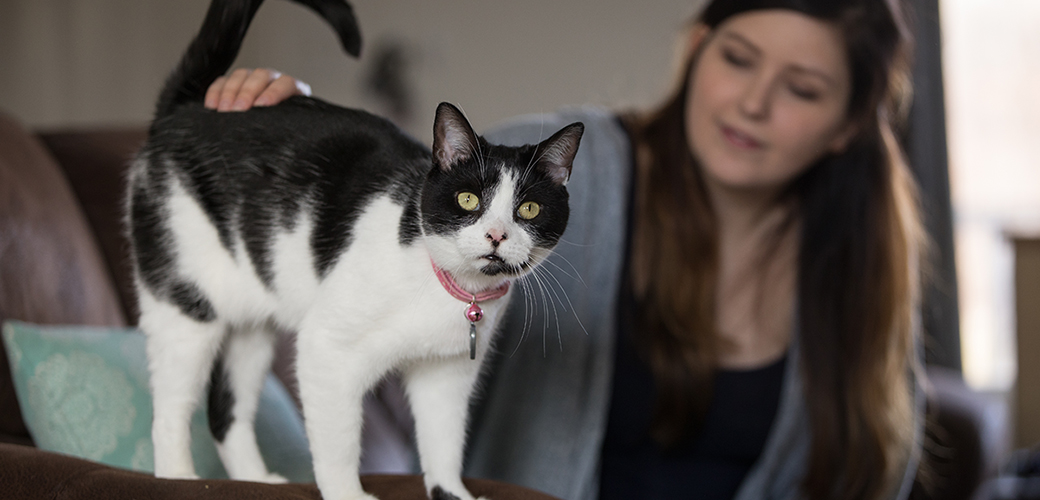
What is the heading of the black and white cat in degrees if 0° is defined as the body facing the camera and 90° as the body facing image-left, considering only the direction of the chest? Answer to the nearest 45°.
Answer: approximately 315°

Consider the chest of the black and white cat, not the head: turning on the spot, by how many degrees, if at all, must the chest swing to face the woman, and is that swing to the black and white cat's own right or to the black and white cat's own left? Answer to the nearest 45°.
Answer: approximately 90° to the black and white cat's own left

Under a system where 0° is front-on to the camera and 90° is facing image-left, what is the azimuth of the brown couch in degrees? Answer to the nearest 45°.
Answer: approximately 0°
